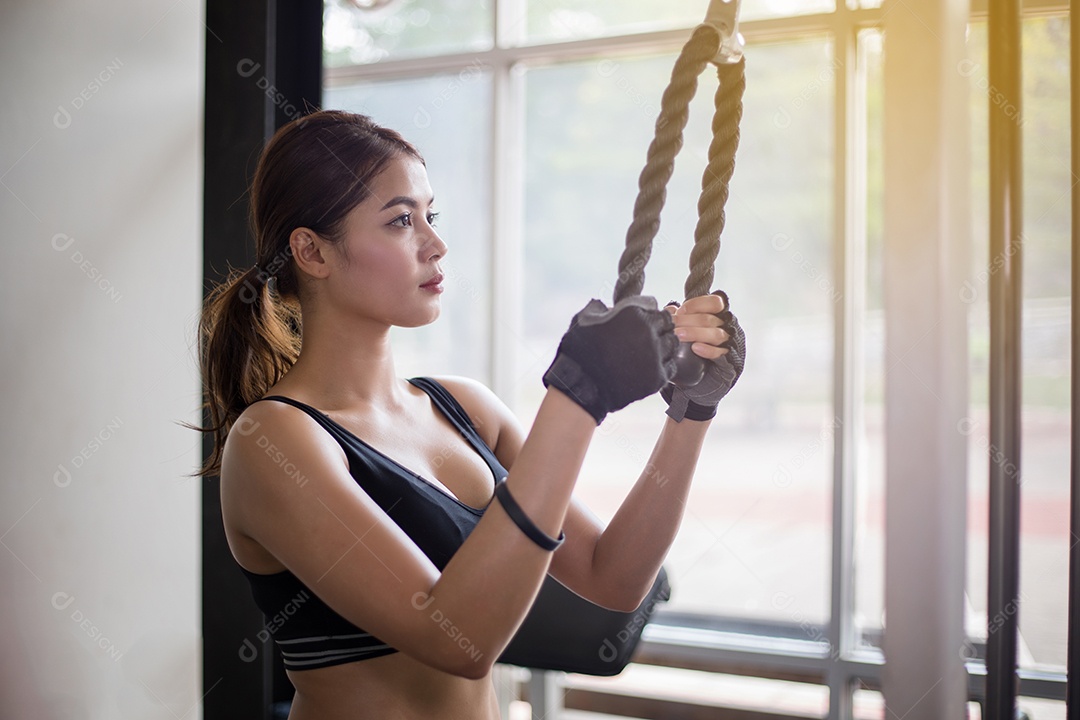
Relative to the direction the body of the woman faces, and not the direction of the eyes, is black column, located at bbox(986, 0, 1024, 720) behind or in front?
in front

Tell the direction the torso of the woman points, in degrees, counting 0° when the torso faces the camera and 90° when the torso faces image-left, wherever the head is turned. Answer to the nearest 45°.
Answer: approximately 315°

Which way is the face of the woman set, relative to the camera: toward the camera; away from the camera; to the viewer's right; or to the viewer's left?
to the viewer's right

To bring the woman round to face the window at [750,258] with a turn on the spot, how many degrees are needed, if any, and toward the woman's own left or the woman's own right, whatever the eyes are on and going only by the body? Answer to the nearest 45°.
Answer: approximately 90° to the woman's own left

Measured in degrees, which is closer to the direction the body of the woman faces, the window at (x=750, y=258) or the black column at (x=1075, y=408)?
the black column

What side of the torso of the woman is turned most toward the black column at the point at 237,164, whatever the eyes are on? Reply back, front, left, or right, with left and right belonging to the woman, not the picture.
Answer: back
